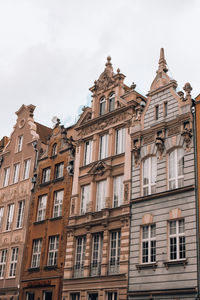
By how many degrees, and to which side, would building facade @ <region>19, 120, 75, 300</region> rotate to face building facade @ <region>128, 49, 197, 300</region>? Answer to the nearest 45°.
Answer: approximately 90° to its left

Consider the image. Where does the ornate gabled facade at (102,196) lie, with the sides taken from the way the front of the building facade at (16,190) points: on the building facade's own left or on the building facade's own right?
on the building facade's own left

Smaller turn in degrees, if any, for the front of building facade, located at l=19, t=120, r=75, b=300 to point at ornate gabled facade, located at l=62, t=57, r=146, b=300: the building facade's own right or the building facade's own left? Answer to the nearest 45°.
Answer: approximately 90° to the building facade's own left

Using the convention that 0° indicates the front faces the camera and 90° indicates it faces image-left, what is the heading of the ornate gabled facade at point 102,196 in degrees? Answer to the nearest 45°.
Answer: approximately 45°

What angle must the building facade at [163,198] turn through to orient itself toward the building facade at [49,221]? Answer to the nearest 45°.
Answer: approximately 90° to its right

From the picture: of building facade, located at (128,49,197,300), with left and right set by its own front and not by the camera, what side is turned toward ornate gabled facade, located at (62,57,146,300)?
right

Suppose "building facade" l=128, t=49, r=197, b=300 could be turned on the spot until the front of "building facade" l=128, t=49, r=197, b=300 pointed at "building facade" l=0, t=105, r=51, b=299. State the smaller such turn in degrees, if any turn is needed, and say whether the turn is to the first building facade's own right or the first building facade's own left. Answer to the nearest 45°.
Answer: approximately 90° to the first building facade's own right
